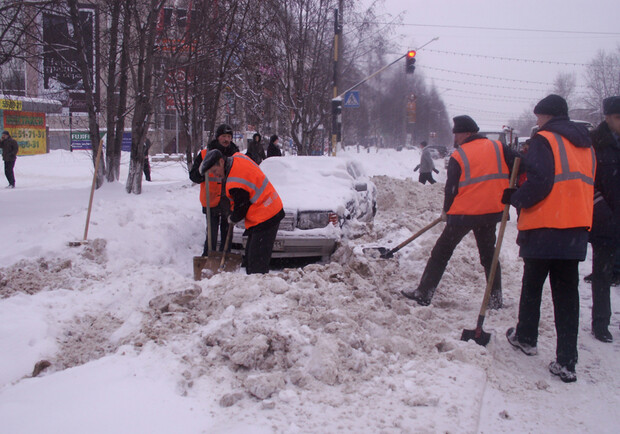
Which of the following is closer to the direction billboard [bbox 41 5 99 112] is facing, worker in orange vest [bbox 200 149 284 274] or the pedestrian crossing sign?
the worker in orange vest

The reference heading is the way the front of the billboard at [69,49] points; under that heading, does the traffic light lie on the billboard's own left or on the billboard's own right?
on the billboard's own left

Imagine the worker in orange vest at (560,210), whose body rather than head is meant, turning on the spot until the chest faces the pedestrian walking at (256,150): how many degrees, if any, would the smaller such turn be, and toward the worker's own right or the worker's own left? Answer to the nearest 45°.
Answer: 0° — they already face them

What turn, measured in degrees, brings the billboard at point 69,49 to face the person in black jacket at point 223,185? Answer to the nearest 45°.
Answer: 0° — it already faces them

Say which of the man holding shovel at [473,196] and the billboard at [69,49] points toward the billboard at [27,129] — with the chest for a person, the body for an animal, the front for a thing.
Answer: the man holding shovel

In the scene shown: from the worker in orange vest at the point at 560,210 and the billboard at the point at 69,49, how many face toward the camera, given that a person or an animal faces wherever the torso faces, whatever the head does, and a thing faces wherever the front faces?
1

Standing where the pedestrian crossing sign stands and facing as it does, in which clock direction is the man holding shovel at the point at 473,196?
The man holding shovel is roughly at 12 o'clock from the pedestrian crossing sign.

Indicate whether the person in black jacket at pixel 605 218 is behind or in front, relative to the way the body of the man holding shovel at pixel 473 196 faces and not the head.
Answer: behind

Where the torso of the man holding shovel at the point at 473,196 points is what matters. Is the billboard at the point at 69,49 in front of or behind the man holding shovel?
in front

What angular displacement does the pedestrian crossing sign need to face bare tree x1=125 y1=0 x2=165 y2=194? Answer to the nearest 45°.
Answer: approximately 45° to its right

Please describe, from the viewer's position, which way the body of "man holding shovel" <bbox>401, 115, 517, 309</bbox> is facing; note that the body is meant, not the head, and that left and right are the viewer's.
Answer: facing away from the viewer and to the left of the viewer
